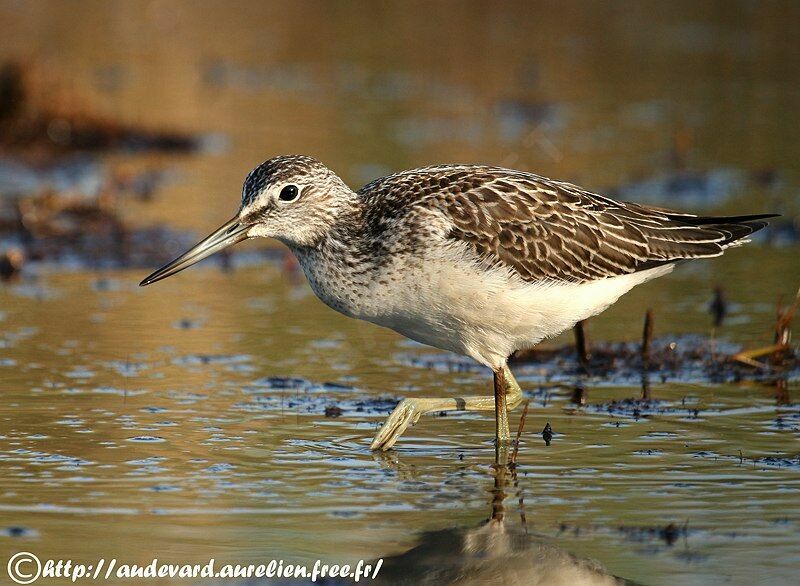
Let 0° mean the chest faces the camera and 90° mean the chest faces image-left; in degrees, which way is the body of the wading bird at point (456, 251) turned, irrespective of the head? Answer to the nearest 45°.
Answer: approximately 90°
